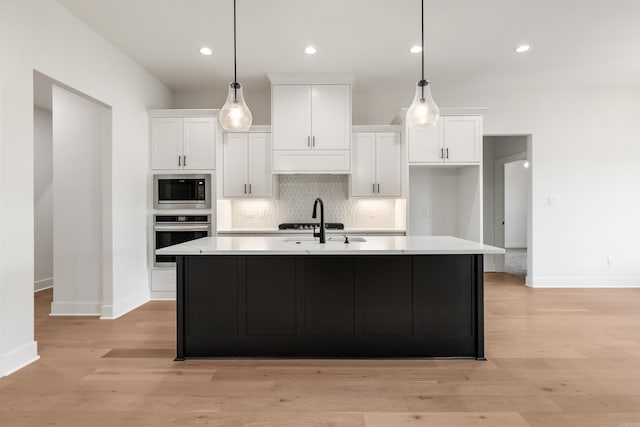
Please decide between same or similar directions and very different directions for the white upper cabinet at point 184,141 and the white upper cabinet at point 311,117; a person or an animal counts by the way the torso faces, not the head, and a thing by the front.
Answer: same or similar directions

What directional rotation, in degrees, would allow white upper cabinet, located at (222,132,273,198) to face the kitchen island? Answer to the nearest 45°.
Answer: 0° — it already faces it

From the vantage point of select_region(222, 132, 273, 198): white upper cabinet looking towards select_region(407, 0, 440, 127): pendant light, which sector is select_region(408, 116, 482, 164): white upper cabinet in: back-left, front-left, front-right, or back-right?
front-left

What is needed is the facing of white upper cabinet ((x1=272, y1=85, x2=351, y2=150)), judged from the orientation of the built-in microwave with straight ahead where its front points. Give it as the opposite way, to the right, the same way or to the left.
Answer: the same way

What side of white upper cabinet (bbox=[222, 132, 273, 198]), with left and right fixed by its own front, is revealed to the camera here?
front

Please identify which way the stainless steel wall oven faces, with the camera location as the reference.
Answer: facing the viewer

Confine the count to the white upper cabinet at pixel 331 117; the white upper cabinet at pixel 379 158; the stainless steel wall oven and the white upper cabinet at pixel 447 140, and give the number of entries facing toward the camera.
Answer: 4

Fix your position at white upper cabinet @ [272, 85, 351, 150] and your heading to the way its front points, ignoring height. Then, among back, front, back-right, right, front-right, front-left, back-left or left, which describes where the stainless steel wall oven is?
right

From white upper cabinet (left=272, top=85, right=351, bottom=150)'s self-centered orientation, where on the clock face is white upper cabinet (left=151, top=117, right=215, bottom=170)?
white upper cabinet (left=151, top=117, right=215, bottom=170) is roughly at 3 o'clock from white upper cabinet (left=272, top=85, right=351, bottom=150).

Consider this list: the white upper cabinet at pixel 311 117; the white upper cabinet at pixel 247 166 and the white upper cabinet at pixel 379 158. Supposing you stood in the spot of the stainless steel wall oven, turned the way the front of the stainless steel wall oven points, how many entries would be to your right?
0

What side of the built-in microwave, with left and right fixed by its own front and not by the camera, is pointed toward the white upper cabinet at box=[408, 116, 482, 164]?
left

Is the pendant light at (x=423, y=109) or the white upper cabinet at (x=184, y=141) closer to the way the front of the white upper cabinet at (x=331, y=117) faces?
the pendant light

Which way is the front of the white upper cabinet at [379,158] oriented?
toward the camera

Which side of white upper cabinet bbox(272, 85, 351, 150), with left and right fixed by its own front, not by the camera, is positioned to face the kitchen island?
front

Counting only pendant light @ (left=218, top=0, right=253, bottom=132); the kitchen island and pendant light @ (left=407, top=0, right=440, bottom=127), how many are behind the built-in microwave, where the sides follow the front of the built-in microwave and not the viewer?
0

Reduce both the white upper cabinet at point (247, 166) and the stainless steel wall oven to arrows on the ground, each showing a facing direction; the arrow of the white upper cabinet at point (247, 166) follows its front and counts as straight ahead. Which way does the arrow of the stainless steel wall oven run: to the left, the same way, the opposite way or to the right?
the same way
